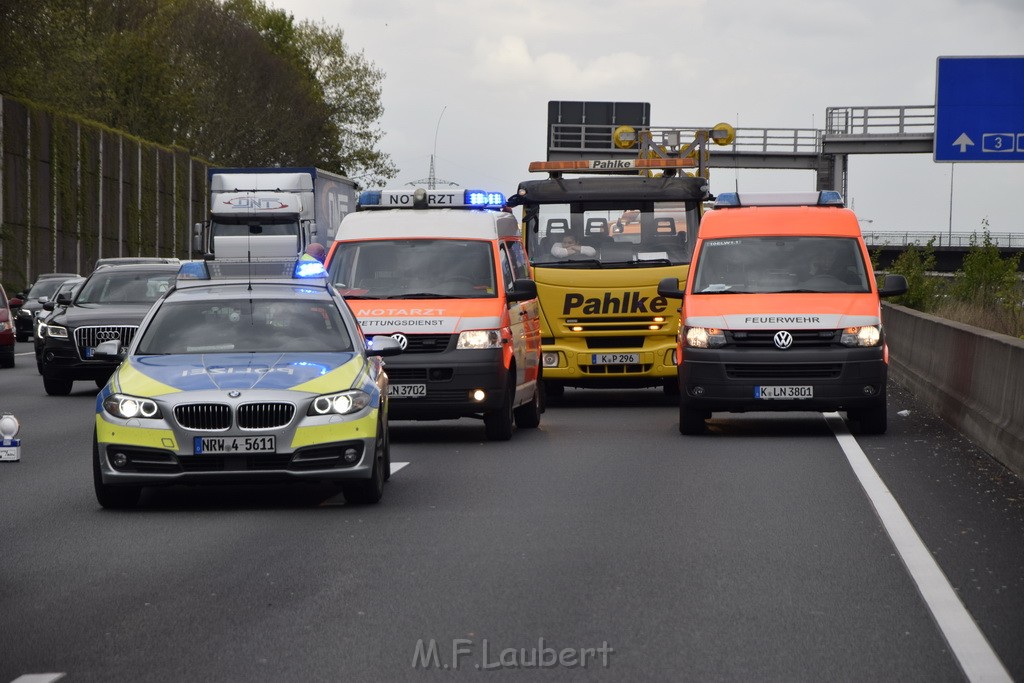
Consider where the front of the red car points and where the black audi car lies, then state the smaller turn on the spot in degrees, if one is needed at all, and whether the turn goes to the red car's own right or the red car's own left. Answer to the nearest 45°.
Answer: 0° — it already faces it

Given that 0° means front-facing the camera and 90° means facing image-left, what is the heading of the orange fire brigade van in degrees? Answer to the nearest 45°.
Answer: approximately 0°

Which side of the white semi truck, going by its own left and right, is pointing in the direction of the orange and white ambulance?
front

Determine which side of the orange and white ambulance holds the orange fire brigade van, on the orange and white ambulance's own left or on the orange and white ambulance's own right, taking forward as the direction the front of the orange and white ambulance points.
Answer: on the orange and white ambulance's own left

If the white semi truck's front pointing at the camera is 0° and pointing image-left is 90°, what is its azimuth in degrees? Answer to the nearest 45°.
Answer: approximately 0°

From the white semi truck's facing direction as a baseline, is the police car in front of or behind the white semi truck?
in front

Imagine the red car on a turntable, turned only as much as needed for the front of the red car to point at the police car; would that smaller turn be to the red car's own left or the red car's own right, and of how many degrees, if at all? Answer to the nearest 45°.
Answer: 0° — it already faces it

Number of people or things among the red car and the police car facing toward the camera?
2

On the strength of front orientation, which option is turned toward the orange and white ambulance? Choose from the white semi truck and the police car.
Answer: the white semi truck

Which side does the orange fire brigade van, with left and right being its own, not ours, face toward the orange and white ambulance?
right
